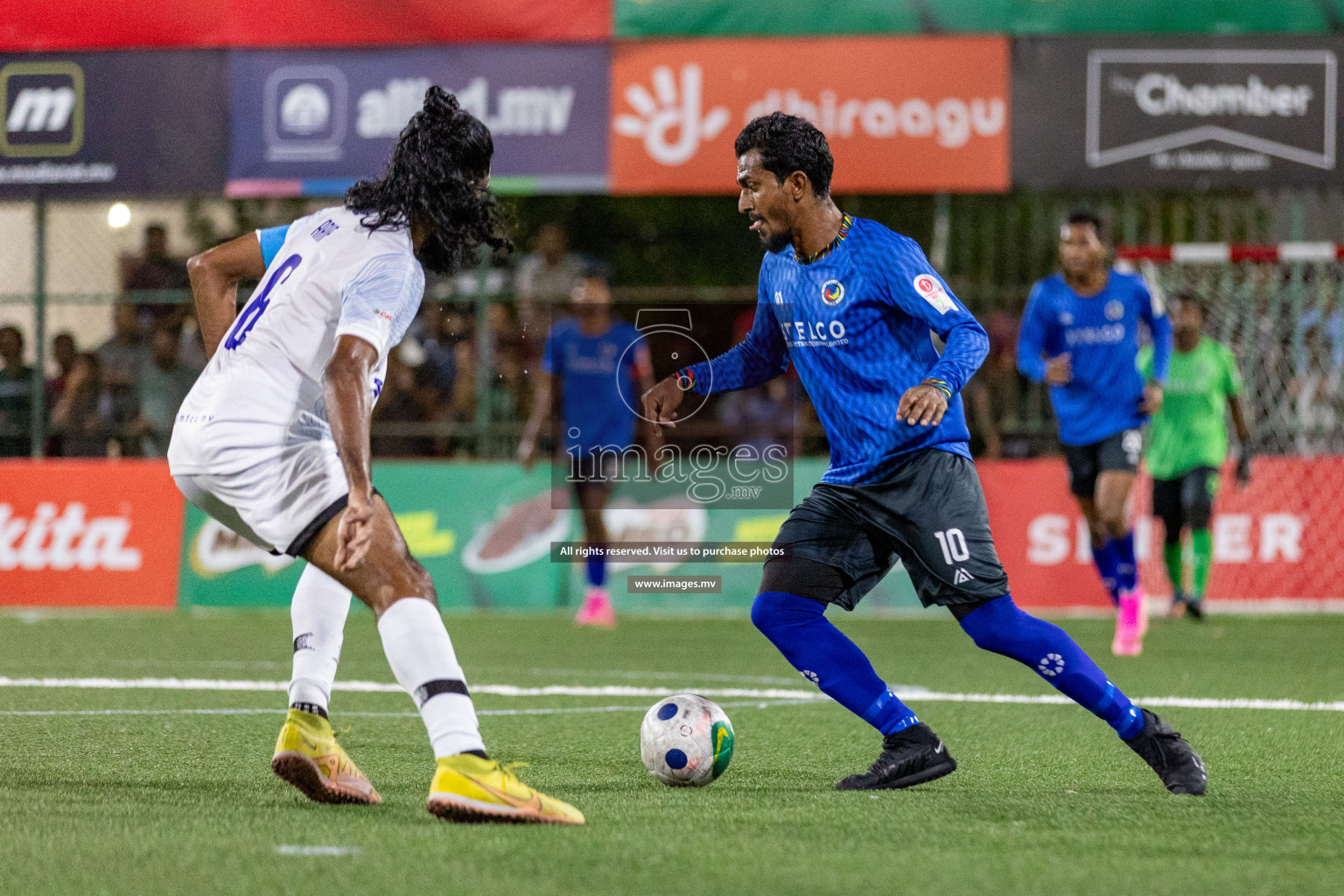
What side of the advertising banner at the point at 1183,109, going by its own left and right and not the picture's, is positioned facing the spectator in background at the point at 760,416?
right

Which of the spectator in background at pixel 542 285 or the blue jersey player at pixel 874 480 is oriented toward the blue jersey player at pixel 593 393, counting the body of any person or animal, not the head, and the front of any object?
the spectator in background

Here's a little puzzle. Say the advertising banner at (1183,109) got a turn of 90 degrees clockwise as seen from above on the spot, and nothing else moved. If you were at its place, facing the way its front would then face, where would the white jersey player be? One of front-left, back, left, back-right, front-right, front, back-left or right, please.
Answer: left

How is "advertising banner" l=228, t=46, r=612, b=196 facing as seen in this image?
toward the camera

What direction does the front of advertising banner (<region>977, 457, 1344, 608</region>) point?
toward the camera

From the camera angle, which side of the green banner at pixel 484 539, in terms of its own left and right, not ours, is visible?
front

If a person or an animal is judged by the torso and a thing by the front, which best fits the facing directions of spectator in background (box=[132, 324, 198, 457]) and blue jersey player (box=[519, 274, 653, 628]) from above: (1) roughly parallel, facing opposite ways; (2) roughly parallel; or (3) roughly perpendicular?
roughly parallel

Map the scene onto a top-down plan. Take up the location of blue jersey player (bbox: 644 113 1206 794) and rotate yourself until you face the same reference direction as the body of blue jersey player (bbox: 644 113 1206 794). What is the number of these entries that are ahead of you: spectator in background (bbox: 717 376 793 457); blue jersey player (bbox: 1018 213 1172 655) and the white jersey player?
1

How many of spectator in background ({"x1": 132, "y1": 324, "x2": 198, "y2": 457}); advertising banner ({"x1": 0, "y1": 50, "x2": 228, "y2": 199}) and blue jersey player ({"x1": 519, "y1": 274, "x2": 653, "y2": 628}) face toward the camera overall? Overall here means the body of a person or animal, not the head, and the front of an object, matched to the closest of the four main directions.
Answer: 3

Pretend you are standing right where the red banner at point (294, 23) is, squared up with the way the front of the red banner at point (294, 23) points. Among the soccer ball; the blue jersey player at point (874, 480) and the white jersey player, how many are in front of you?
3

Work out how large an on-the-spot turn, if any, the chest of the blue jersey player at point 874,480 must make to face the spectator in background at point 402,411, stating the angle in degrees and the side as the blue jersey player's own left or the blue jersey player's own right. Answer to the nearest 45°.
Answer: approximately 90° to the blue jersey player's own right

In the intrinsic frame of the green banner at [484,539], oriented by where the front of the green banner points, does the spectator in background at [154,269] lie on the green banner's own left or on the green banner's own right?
on the green banner's own right

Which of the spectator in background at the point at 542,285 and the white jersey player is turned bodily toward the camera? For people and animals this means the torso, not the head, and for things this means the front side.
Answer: the spectator in background

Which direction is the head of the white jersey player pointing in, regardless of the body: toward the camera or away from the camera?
away from the camera

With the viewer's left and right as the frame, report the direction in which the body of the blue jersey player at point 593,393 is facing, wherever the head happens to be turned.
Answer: facing the viewer

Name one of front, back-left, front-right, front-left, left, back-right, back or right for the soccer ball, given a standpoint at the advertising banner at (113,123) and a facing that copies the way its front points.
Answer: front
